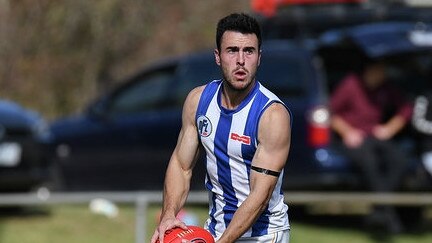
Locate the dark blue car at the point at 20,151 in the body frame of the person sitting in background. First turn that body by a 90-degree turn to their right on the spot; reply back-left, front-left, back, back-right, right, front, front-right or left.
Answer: front

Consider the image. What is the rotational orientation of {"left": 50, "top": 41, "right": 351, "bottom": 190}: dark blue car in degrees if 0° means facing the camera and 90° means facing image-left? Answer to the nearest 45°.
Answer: approximately 90°

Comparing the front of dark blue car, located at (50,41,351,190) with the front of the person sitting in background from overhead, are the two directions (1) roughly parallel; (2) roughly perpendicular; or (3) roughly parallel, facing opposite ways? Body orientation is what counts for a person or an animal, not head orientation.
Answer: roughly perpendicular

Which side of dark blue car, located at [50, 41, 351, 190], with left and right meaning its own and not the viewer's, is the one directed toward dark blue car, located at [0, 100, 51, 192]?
front

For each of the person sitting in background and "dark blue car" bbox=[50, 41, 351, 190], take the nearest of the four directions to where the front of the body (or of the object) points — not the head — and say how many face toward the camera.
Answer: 1

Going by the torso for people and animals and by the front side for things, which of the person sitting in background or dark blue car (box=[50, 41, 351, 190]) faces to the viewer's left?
the dark blue car

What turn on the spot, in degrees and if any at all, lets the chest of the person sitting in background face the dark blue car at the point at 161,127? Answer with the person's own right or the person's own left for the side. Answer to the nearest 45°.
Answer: approximately 90° to the person's own right

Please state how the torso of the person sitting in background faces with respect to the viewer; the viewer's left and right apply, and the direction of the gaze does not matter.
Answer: facing the viewer
